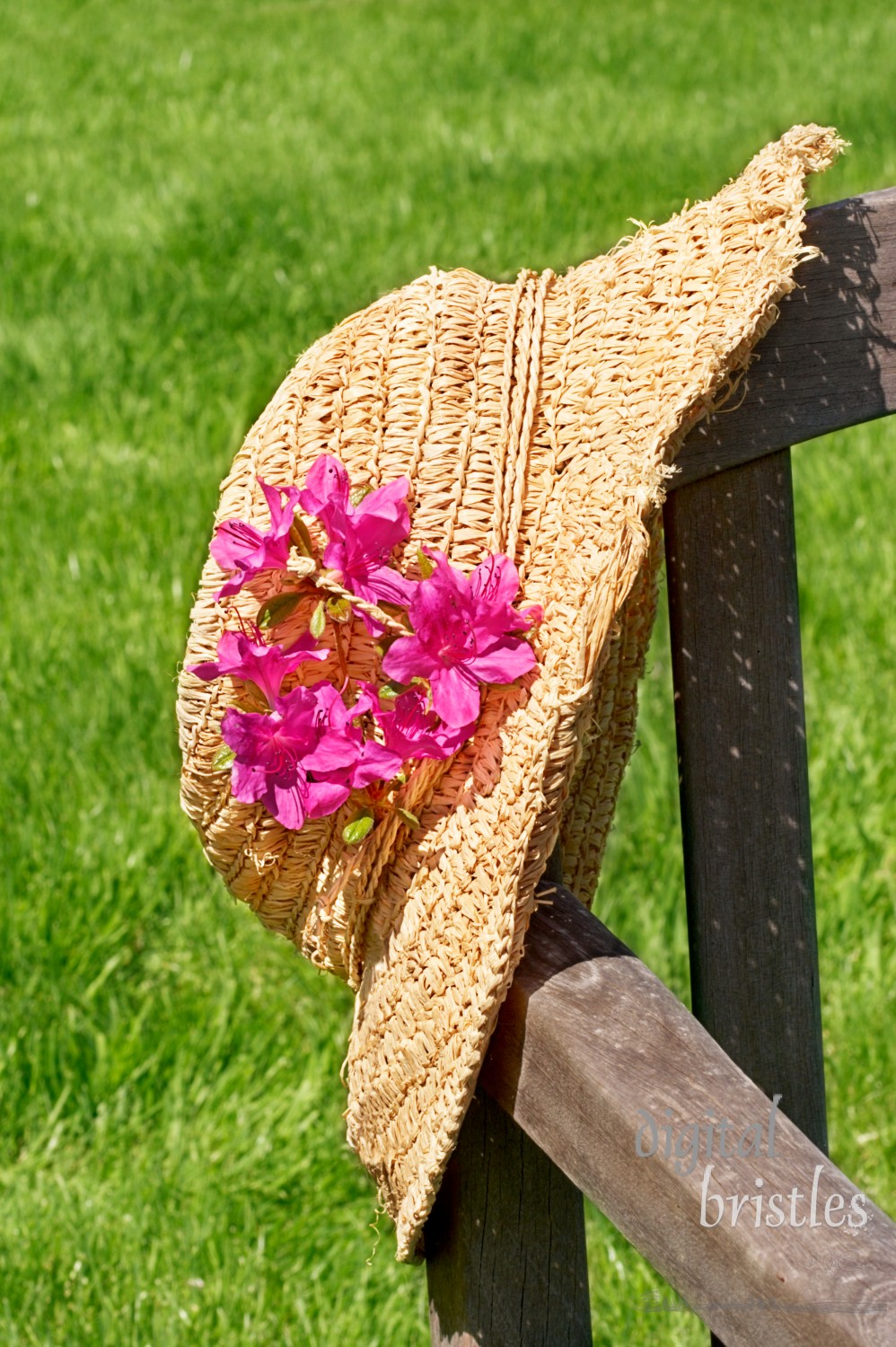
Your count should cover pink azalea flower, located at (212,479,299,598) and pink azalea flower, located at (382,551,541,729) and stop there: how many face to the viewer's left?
1

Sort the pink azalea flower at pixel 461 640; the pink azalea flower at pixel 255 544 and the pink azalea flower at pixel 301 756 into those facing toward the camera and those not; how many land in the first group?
2

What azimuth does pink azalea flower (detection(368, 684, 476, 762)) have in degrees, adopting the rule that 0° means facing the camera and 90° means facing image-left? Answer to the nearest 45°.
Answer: approximately 315°

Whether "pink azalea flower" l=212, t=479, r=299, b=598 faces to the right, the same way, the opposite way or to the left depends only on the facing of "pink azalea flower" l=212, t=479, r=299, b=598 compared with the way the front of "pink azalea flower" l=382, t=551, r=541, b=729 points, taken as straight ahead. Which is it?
to the right

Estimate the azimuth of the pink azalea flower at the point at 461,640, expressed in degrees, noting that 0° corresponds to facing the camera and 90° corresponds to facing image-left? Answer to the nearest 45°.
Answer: approximately 0°

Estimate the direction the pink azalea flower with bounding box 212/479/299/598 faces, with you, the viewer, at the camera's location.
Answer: facing to the left of the viewer

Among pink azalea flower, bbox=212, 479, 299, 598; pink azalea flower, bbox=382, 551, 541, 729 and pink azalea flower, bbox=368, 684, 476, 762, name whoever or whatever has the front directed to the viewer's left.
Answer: pink azalea flower, bbox=212, 479, 299, 598

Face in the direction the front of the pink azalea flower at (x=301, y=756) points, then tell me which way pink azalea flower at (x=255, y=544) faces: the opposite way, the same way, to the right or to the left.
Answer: to the right
